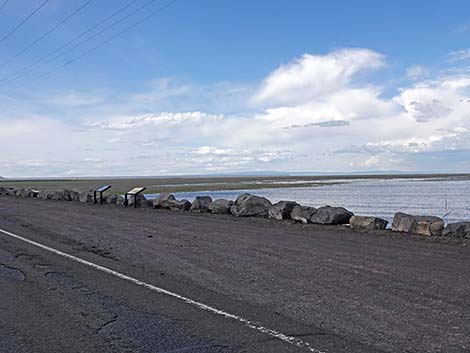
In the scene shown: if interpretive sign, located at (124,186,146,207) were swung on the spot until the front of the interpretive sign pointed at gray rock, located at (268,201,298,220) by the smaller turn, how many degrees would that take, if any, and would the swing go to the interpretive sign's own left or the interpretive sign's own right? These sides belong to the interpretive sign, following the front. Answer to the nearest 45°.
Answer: approximately 90° to the interpretive sign's own left

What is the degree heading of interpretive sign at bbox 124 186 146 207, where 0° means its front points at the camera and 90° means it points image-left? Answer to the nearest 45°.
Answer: approximately 45°

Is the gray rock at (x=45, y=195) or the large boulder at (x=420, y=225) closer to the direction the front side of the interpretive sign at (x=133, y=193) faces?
the large boulder

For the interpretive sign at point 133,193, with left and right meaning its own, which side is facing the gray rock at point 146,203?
left

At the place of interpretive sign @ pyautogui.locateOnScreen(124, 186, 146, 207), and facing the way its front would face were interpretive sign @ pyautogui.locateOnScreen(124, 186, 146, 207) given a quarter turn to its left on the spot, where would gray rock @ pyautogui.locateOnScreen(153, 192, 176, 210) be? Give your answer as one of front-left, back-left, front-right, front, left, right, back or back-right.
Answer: front

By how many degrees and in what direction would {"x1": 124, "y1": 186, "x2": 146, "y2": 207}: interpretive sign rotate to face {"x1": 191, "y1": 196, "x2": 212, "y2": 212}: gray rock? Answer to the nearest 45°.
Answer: approximately 90° to its left

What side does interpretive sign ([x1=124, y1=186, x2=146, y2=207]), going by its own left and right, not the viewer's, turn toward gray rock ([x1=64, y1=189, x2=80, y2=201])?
right

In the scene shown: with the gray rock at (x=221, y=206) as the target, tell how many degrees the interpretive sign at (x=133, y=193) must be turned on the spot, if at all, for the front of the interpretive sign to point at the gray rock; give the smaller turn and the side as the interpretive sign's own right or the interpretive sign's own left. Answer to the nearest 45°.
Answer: approximately 90° to the interpretive sign's own left

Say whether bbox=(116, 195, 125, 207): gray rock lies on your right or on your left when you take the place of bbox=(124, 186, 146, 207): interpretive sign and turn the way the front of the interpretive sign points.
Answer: on your right

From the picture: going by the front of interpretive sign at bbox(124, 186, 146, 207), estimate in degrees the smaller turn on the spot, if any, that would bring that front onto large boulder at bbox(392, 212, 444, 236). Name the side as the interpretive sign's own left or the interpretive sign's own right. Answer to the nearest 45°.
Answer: approximately 90° to the interpretive sign's own left

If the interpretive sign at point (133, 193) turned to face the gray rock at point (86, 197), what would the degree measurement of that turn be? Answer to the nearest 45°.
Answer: approximately 90° to its right

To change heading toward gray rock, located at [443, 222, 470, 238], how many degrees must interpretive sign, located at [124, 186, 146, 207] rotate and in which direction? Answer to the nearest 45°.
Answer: approximately 90° to its left

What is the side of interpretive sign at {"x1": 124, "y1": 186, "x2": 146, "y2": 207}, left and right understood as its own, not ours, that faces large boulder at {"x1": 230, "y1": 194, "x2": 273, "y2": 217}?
left
